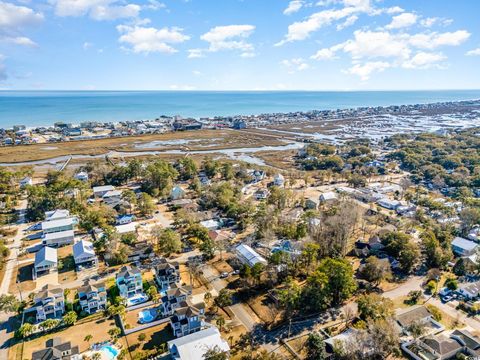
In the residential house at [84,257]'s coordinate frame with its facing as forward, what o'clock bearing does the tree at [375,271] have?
The tree is roughly at 10 o'clock from the residential house.

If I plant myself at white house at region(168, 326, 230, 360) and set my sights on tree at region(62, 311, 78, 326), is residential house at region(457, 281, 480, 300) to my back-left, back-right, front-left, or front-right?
back-right

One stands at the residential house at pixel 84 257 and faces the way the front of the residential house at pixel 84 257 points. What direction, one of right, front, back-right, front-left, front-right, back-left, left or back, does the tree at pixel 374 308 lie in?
front-left

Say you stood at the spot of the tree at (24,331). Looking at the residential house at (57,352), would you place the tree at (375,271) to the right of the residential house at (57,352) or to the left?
left

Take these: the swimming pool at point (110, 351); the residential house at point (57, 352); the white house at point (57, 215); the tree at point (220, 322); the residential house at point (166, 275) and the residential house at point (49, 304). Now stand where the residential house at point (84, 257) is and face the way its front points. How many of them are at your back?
1

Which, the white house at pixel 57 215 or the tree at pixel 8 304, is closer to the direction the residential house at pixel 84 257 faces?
the tree

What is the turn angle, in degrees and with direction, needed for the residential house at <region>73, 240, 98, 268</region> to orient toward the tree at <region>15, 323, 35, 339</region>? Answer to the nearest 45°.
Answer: approximately 45° to its right

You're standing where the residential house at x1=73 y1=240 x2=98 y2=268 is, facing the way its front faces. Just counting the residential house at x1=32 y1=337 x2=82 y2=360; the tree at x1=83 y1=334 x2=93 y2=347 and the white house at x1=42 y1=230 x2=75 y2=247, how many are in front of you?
2

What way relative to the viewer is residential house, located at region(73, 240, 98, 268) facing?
toward the camera

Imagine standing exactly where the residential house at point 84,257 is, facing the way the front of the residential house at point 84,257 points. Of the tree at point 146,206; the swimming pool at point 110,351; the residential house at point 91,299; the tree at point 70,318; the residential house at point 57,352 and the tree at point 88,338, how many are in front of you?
5

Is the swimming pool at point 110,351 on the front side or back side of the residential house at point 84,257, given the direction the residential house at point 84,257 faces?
on the front side

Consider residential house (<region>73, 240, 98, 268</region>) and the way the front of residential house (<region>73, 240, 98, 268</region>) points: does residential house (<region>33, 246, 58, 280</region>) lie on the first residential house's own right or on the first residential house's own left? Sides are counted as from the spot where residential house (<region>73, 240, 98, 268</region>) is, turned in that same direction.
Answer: on the first residential house's own right

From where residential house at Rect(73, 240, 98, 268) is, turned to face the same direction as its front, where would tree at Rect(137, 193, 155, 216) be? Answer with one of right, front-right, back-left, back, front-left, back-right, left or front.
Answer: back-left

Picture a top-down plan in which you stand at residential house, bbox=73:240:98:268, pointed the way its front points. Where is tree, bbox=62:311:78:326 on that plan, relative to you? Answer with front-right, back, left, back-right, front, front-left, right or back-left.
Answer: front

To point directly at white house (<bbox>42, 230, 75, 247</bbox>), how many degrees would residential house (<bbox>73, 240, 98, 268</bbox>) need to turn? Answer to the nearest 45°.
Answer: approximately 180°

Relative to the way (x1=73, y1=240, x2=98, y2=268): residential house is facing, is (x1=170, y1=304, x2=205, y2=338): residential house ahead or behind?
ahead

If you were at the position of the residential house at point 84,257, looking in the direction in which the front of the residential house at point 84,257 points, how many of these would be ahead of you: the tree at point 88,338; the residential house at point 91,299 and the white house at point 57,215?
2

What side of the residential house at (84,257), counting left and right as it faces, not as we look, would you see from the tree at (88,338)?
front

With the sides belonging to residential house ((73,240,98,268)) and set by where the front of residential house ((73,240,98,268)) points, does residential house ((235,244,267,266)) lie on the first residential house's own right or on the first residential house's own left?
on the first residential house's own left

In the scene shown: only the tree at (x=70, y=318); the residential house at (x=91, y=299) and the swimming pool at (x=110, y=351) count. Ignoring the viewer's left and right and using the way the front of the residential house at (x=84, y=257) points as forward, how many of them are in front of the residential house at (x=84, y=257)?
3
